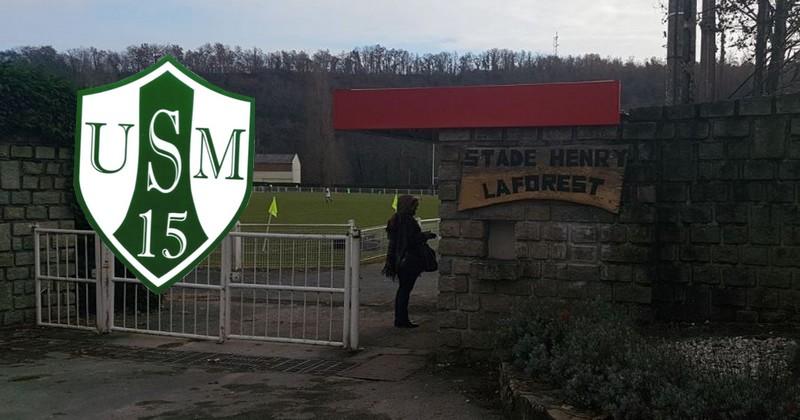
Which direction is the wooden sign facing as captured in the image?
toward the camera

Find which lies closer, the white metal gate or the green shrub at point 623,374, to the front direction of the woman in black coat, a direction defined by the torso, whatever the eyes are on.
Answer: the green shrub

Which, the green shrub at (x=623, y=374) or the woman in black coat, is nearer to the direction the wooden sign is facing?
the green shrub

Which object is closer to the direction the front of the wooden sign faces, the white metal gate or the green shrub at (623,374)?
the green shrub

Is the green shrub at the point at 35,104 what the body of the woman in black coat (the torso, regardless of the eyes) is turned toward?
no

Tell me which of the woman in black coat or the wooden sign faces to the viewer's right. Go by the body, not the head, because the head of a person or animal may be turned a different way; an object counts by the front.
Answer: the woman in black coat

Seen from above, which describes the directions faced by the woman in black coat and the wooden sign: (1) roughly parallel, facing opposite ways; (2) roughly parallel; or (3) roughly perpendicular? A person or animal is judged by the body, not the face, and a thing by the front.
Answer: roughly perpendicular

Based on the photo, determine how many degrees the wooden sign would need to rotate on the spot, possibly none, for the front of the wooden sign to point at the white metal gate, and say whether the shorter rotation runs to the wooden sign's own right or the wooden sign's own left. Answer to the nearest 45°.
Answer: approximately 90° to the wooden sign's own right

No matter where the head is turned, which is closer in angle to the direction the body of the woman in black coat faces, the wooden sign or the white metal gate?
the wooden sign

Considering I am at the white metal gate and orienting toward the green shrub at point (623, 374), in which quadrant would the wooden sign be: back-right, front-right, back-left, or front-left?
front-left

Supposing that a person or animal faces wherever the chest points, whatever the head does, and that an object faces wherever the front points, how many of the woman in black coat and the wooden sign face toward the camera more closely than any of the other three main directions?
1

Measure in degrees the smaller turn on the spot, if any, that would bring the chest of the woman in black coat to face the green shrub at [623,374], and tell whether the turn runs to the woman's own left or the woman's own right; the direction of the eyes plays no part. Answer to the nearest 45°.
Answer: approximately 90° to the woman's own right

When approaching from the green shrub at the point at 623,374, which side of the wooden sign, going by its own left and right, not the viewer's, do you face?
front

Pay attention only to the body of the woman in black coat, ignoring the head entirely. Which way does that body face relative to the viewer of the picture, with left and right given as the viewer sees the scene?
facing to the right of the viewer

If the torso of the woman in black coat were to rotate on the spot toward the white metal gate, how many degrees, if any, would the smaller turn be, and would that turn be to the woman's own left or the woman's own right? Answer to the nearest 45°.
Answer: approximately 180°
